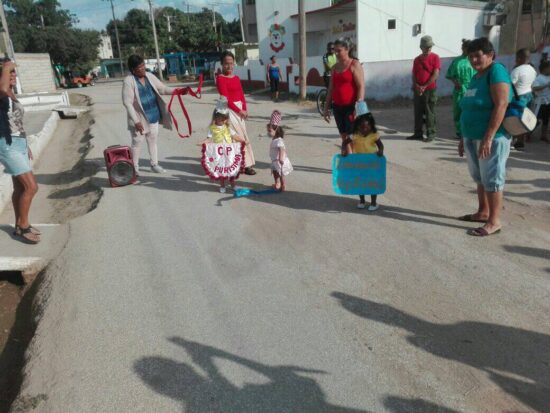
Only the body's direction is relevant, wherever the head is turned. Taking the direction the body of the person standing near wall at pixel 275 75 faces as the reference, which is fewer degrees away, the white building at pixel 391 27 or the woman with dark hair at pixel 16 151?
the woman with dark hair

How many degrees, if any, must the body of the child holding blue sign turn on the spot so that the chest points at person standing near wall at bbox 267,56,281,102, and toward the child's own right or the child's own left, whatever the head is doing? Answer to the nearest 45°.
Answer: approximately 180°

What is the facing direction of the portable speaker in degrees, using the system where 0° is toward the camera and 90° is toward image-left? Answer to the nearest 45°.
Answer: approximately 0°

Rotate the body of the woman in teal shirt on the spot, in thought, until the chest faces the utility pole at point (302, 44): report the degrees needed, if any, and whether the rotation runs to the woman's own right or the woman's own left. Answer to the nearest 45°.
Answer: approximately 90° to the woman's own right

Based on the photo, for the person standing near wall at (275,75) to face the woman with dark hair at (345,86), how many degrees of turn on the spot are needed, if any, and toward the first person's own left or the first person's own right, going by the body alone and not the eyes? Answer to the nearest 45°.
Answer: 0° — they already face them

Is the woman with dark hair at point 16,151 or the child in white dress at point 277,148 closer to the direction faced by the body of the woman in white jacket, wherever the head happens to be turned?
the child in white dress

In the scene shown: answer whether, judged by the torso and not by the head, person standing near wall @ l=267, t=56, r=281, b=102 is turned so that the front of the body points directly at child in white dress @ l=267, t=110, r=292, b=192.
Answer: yes

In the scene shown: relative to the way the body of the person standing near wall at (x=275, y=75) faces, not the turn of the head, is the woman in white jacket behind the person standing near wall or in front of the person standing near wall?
in front

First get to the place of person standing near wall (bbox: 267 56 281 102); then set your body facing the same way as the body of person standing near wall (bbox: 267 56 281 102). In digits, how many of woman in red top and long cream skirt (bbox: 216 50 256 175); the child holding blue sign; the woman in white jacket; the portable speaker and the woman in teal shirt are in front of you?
5

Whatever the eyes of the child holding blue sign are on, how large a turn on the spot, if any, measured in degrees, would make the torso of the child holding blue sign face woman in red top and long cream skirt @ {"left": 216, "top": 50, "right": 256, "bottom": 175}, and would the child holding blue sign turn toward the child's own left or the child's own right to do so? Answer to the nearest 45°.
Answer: approximately 135° to the child's own right

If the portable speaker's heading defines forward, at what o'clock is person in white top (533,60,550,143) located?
The person in white top is roughly at 9 o'clock from the portable speaker.

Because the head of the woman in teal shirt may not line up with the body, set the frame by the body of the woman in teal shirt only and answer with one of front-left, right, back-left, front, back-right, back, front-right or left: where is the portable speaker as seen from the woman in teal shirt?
front-right
